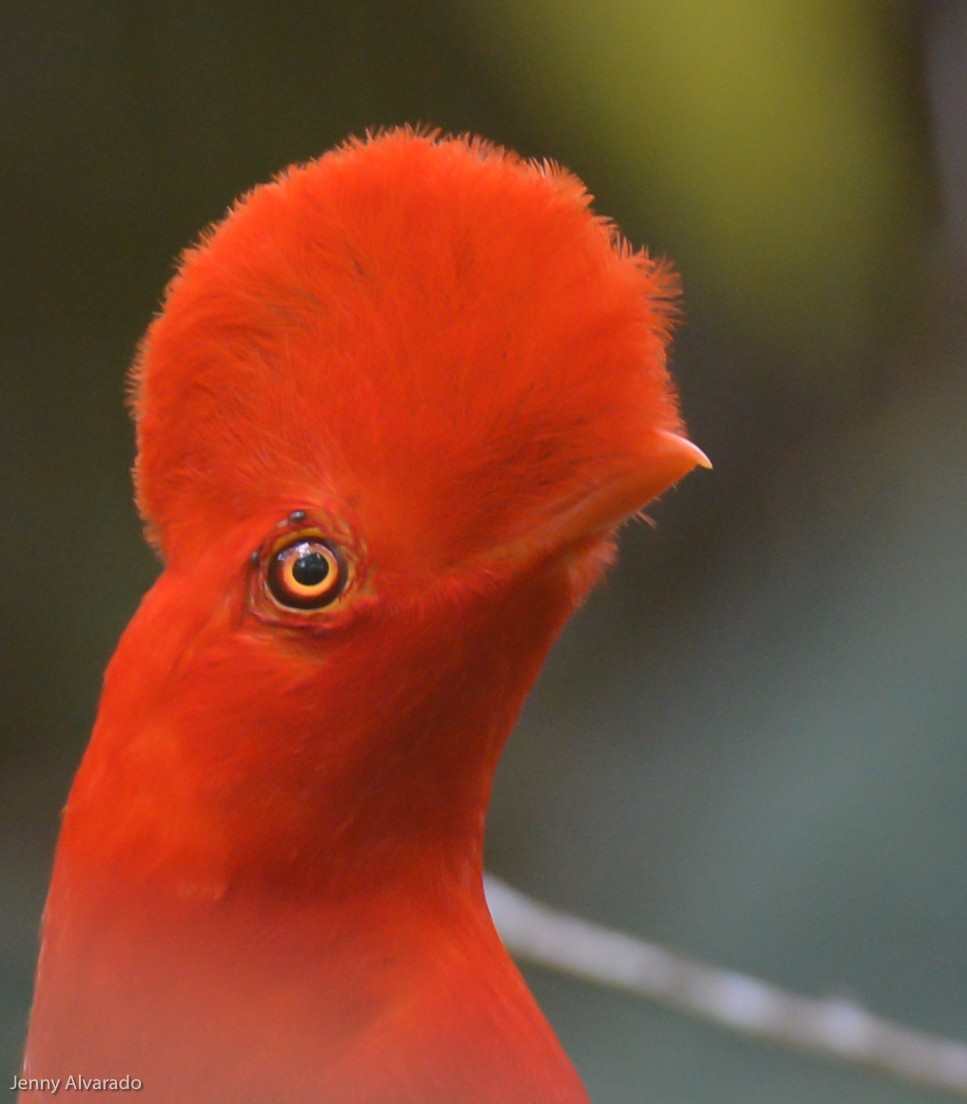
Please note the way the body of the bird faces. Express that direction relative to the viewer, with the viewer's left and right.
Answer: facing to the right of the viewer
